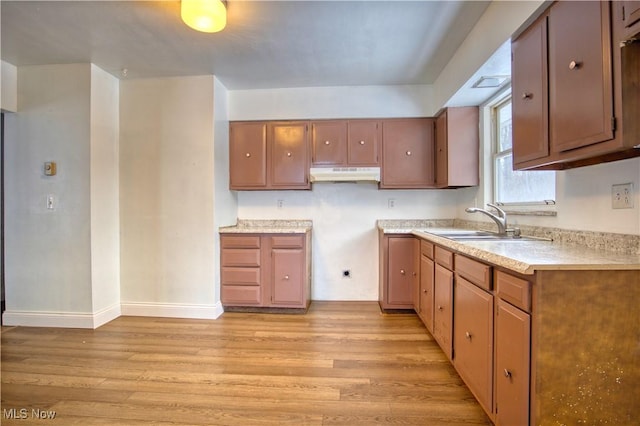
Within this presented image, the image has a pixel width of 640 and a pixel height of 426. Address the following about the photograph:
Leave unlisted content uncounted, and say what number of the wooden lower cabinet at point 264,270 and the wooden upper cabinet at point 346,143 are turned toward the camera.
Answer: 2

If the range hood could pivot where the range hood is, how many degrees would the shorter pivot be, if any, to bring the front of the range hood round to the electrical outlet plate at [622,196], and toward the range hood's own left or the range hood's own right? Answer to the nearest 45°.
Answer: approximately 45° to the range hood's own left

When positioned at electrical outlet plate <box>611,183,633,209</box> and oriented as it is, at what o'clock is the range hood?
The range hood is roughly at 2 o'clock from the electrical outlet plate.

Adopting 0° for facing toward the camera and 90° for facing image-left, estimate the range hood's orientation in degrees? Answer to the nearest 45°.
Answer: approximately 0°

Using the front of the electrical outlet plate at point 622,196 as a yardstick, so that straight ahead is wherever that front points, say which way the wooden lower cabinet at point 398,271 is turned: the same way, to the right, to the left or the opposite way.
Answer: to the left

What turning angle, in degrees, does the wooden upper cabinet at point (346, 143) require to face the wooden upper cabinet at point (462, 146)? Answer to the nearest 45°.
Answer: approximately 90° to its left

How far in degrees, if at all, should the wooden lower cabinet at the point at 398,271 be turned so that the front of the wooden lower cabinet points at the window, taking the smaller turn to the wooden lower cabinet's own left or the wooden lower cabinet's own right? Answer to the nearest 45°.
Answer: approximately 90° to the wooden lower cabinet's own left
